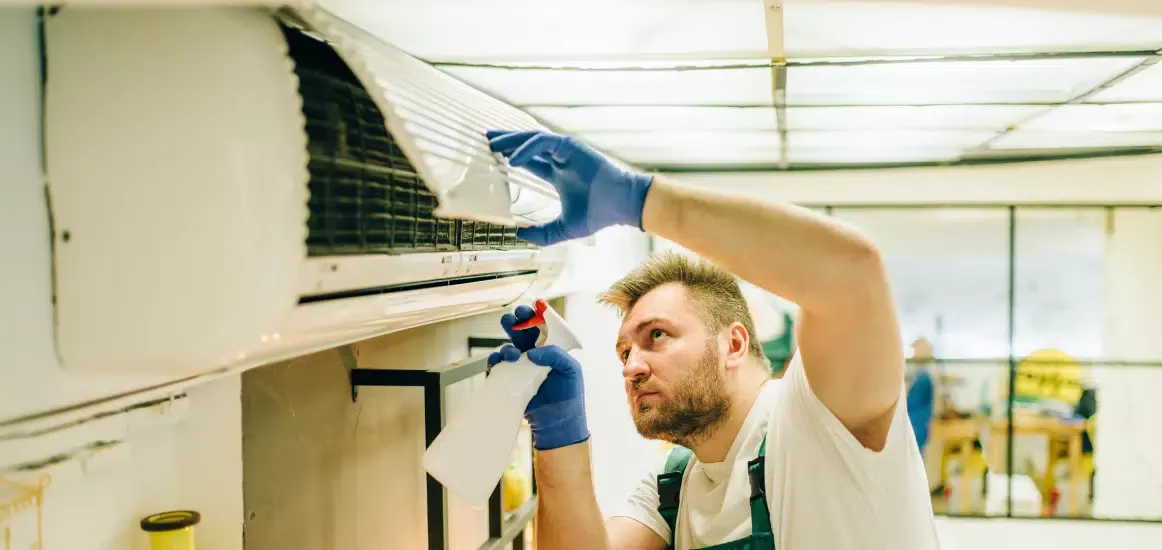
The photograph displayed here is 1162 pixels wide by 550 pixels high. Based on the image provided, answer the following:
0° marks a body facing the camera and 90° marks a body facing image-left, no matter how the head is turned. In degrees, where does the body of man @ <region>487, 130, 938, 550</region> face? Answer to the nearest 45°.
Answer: approximately 45°

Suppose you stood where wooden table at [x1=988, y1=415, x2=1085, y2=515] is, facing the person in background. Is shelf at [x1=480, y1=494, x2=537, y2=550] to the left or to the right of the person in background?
left

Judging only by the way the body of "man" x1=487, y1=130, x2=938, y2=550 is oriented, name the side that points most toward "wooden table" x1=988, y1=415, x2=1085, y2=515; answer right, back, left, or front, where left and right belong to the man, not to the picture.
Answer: back

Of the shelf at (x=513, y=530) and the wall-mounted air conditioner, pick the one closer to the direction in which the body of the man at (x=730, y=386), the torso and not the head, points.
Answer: the wall-mounted air conditioner

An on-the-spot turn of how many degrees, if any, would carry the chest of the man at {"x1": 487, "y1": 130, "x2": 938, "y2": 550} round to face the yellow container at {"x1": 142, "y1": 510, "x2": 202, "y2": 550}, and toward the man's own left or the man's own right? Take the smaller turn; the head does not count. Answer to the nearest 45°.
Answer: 0° — they already face it

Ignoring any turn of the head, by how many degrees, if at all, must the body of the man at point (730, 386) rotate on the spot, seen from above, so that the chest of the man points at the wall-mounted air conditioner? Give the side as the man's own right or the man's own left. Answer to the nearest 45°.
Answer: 0° — they already face it

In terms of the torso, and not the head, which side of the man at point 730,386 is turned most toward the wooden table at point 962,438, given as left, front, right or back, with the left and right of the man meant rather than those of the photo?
back

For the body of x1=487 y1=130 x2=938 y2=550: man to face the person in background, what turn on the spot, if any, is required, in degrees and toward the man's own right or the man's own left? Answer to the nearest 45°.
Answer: approximately 135° to the man's own right
